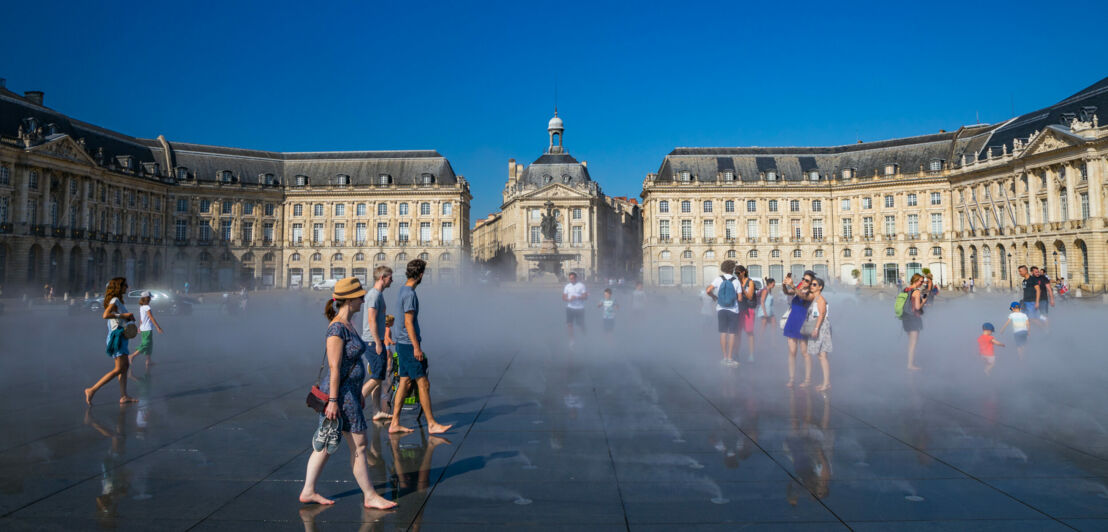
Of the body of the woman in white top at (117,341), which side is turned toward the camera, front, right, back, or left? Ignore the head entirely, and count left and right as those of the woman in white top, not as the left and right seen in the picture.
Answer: right

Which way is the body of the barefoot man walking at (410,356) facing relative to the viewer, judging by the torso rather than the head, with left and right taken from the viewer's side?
facing to the right of the viewer

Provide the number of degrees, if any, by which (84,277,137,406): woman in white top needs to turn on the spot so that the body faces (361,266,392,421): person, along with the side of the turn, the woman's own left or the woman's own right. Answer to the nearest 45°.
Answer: approximately 45° to the woman's own right

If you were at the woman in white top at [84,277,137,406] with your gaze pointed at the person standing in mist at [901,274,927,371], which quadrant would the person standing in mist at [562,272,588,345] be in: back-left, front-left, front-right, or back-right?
front-left

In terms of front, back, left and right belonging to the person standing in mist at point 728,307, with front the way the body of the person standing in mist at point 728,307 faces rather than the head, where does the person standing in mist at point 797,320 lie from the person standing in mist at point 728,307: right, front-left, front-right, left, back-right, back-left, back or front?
back-right

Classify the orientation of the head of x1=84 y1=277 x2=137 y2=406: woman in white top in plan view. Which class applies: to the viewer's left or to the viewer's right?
to the viewer's right

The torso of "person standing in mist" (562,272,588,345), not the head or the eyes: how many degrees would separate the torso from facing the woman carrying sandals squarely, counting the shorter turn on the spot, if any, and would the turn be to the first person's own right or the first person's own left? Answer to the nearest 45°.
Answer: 0° — they already face them

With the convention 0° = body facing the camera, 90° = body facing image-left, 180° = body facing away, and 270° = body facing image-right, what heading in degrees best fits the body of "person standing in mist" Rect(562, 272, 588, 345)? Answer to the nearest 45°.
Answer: approximately 0°

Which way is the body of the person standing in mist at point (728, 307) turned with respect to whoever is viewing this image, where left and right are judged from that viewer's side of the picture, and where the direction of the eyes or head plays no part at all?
facing away from the viewer

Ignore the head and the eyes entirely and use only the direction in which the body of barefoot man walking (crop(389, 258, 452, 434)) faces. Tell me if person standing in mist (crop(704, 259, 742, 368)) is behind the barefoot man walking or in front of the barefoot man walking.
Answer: in front

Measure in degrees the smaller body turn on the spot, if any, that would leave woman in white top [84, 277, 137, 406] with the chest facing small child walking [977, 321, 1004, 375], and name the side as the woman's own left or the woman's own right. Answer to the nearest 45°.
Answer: approximately 45° to the woman's own right
